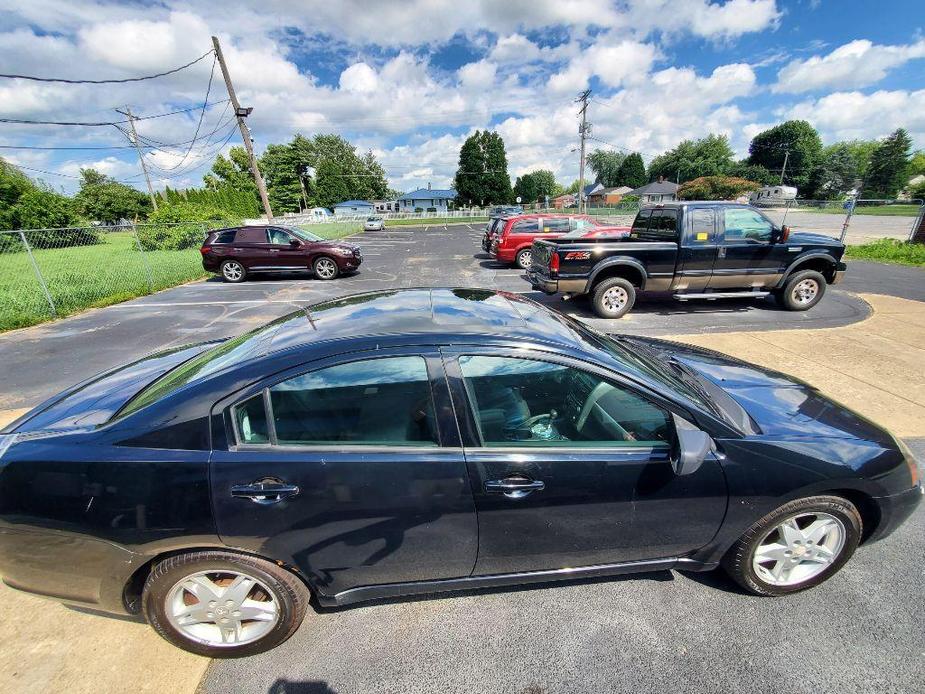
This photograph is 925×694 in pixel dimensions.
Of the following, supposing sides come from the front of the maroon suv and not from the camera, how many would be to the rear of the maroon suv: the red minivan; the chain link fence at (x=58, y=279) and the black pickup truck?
1

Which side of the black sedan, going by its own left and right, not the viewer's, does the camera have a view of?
right

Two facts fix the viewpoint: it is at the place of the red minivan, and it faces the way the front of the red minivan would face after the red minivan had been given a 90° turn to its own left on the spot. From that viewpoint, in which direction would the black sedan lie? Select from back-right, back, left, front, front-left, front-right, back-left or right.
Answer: back

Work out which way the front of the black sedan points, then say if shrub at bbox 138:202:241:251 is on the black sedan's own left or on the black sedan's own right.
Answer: on the black sedan's own left

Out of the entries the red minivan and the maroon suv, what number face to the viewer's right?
2

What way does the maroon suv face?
to the viewer's right

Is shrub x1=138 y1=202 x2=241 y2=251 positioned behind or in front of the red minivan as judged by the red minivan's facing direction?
behind

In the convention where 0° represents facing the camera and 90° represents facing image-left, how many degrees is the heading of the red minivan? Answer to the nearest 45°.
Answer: approximately 270°

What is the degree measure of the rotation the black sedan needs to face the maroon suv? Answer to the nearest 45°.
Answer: approximately 135° to its left
